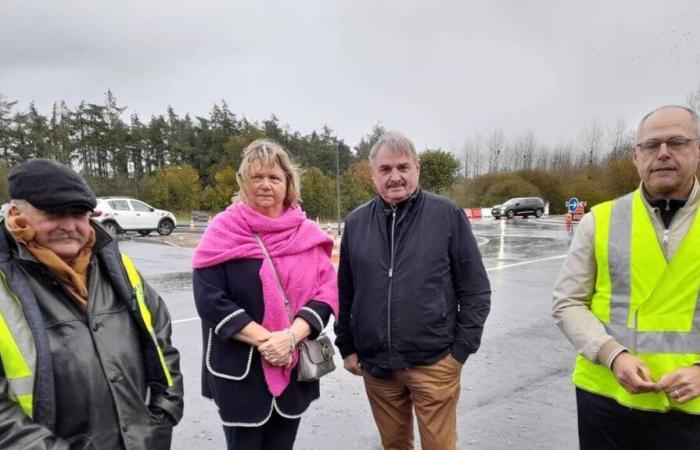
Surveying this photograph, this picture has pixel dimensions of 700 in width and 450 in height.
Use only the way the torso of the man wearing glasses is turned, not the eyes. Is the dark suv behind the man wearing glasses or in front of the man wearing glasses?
behind

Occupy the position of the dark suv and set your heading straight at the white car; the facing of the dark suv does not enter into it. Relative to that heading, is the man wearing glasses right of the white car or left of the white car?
left

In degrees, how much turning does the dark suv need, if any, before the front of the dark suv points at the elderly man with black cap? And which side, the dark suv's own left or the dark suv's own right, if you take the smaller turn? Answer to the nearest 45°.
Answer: approximately 45° to the dark suv's own left

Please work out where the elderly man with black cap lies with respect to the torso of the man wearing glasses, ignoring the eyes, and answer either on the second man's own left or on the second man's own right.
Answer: on the second man's own right

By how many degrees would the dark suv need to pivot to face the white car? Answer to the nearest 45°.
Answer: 0° — it already faces it

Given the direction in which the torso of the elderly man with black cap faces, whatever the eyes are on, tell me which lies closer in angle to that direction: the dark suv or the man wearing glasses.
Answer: the man wearing glasses

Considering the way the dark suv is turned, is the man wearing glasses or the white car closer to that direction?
the white car

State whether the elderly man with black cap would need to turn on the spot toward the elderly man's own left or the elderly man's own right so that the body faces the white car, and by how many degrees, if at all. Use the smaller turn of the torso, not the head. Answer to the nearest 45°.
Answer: approximately 135° to the elderly man's own left

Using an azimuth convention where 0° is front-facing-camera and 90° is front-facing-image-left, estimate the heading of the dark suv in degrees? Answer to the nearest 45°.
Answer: approximately 45°
